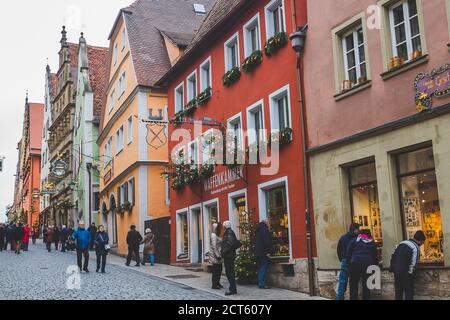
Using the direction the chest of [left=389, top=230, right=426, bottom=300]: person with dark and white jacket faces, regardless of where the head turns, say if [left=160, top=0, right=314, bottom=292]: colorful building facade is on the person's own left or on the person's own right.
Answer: on the person's own left

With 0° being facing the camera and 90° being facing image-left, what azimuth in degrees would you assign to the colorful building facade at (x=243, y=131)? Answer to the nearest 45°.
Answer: approximately 45°

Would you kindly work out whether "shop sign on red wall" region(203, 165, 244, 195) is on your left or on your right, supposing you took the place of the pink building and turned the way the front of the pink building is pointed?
on your right

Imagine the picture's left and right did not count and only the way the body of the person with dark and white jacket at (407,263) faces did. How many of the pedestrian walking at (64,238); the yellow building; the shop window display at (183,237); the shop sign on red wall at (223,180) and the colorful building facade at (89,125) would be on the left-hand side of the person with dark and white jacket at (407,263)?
5

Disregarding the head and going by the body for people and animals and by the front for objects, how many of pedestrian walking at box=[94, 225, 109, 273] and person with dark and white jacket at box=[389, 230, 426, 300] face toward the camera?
1

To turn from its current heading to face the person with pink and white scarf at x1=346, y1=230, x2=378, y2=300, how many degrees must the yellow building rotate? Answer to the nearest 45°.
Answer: approximately 45° to its left

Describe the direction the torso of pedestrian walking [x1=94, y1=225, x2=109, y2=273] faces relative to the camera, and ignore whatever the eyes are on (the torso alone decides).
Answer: toward the camera

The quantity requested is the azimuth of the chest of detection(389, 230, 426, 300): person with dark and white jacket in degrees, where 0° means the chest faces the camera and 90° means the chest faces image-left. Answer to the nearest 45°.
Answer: approximately 225°

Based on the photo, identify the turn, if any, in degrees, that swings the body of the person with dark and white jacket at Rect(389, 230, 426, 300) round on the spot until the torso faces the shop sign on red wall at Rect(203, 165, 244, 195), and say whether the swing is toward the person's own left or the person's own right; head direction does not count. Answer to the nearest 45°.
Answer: approximately 90° to the person's own left

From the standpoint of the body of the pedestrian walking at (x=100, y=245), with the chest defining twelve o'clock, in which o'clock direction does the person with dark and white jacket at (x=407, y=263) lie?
The person with dark and white jacket is roughly at 11 o'clock from the pedestrian walking.

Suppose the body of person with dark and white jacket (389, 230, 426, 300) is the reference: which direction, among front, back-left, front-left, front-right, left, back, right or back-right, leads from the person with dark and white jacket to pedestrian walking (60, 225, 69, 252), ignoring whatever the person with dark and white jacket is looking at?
left

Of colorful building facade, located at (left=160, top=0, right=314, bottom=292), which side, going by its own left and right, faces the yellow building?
right

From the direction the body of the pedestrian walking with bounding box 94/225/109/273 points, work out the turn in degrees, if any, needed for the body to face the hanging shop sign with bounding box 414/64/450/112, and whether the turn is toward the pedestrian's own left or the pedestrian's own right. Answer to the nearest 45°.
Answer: approximately 45° to the pedestrian's own left
